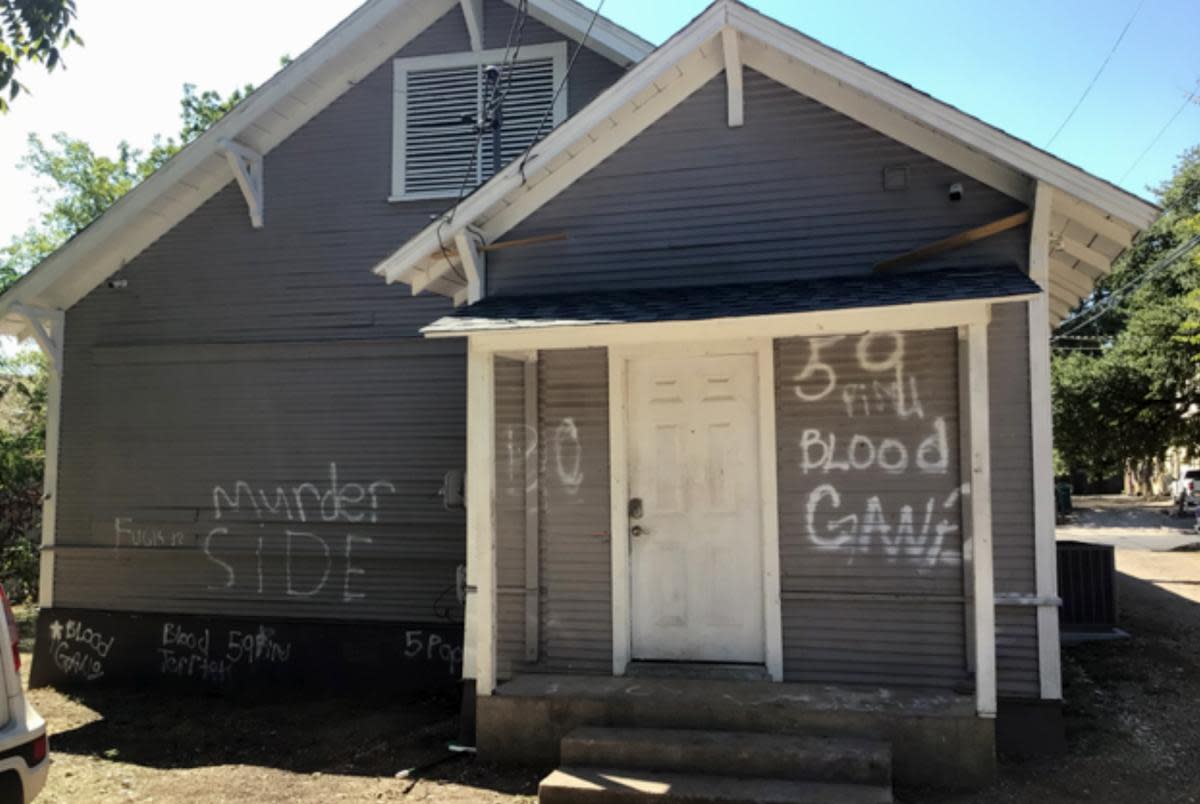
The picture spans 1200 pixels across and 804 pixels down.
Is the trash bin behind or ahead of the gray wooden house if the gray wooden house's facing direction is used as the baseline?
behind

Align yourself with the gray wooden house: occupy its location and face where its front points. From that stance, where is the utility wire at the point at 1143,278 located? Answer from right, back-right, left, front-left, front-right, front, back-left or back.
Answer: back-left

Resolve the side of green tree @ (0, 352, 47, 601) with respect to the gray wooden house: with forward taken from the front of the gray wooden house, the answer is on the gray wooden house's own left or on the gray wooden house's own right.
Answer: on the gray wooden house's own right

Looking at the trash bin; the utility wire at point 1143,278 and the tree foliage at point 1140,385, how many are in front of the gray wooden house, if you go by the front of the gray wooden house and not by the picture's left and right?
0

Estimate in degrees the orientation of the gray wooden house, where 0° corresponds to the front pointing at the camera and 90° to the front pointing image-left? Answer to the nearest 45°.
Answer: approximately 0°

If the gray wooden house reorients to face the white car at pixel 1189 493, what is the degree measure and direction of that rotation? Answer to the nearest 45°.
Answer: approximately 135° to its left

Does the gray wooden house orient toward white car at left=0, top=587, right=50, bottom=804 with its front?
no

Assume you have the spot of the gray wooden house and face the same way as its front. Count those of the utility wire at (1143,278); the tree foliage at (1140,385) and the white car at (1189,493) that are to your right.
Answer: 0
